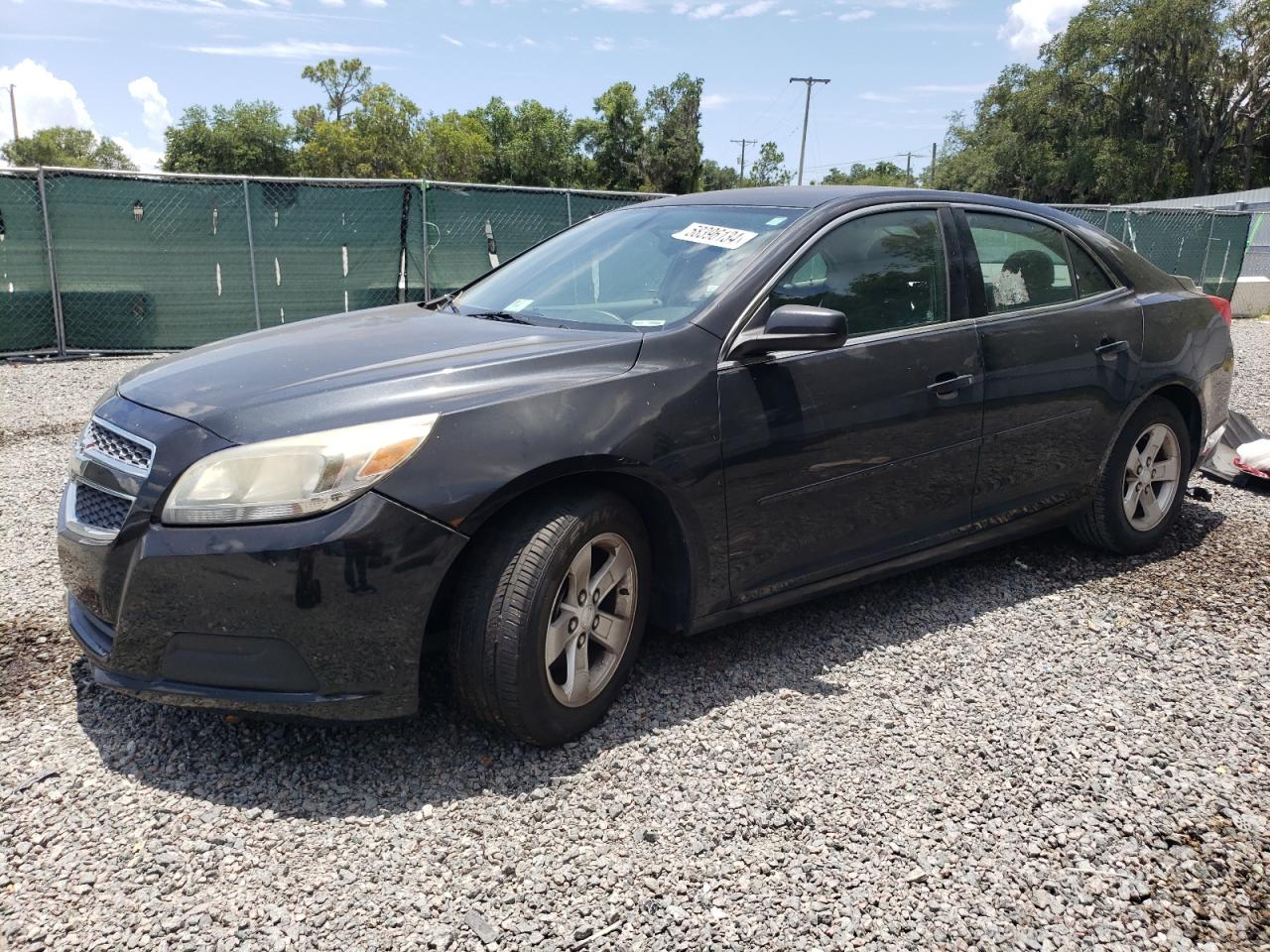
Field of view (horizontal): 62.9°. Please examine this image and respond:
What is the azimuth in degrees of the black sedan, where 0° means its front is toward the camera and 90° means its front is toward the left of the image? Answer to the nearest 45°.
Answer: approximately 45°

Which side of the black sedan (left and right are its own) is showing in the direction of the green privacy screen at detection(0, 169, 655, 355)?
right

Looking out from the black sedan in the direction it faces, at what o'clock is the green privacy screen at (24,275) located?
The green privacy screen is roughly at 3 o'clock from the black sedan.

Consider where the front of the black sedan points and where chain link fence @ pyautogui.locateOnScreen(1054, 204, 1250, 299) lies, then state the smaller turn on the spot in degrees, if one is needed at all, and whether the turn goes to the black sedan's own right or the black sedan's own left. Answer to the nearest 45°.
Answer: approximately 180°
